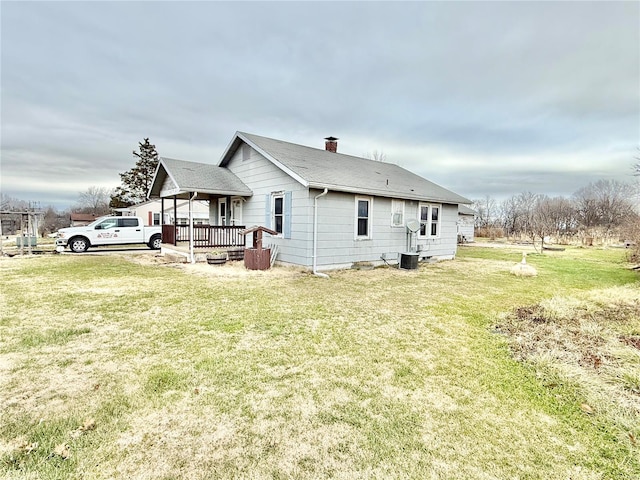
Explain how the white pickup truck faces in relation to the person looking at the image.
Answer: facing to the left of the viewer

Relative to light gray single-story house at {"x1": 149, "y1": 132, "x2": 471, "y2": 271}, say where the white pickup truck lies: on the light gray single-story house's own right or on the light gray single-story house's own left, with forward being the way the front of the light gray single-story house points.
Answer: on the light gray single-story house's own right

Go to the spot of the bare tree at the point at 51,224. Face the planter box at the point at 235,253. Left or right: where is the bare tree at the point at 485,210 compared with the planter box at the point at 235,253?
left

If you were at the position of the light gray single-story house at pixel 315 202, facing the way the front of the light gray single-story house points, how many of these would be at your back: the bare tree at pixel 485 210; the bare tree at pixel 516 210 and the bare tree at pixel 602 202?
3

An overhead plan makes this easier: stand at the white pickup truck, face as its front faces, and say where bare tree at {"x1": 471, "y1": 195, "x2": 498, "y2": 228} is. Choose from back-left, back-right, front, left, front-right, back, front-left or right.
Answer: back

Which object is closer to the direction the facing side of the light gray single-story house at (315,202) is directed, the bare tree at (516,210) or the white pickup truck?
the white pickup truck

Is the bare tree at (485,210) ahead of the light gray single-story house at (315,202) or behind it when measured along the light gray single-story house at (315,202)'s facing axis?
behind

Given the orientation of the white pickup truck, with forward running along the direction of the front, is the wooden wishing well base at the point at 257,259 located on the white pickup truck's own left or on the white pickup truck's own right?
on the white pickup truck's own left

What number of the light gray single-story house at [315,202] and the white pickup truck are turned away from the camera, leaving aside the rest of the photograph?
0

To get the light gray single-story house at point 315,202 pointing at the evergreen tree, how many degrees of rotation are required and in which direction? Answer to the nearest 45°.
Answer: approximately 90° to its right

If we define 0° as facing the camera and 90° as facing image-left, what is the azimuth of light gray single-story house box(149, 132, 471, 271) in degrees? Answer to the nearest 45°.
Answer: approximately 45°
